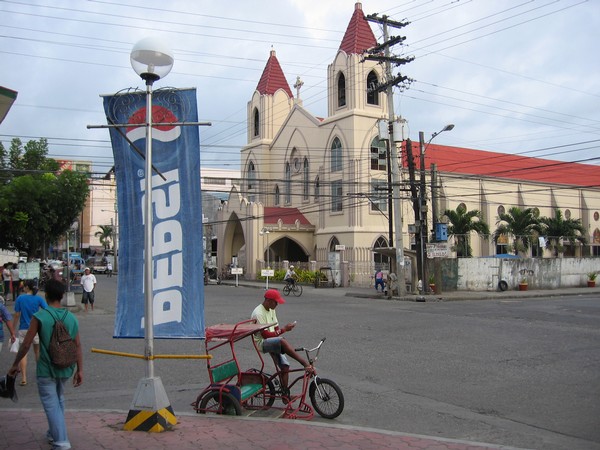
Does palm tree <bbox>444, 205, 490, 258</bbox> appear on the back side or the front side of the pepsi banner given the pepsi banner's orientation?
on the back side

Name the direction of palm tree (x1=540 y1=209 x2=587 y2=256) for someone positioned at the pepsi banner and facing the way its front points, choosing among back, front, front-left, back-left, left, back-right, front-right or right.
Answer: back-left

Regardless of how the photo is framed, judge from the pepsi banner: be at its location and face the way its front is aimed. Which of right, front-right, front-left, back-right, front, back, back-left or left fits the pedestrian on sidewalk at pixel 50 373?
front-right

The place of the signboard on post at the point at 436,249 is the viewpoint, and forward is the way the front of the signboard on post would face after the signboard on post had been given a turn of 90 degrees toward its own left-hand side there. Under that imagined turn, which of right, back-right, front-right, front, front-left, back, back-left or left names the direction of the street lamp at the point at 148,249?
right

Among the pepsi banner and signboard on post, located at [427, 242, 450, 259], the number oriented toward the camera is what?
2

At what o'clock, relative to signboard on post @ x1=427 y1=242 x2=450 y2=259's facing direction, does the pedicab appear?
The pedicab is roughly at 12 o'clock from the signboard on post.

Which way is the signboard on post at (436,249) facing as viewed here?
toward the camera

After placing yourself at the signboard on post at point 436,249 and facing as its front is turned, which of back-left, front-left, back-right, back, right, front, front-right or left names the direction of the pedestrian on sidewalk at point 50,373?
front

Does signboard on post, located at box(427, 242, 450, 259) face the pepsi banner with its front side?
yes

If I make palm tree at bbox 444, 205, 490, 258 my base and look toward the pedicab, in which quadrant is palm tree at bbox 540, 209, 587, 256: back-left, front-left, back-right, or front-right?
back-left

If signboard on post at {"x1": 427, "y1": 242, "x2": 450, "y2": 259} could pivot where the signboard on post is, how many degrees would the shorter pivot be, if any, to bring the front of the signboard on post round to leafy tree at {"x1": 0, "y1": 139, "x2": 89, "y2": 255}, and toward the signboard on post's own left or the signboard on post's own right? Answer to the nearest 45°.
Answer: approximately 90° to the signboard on post's own right

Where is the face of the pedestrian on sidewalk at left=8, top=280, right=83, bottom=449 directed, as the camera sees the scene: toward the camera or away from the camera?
away from the camera

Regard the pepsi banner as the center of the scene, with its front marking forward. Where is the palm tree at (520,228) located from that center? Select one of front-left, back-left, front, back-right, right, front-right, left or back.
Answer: back-left

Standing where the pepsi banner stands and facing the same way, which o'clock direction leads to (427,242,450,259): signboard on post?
The signboard on post is roughly at 7 o'clock from the pepsi banner.
